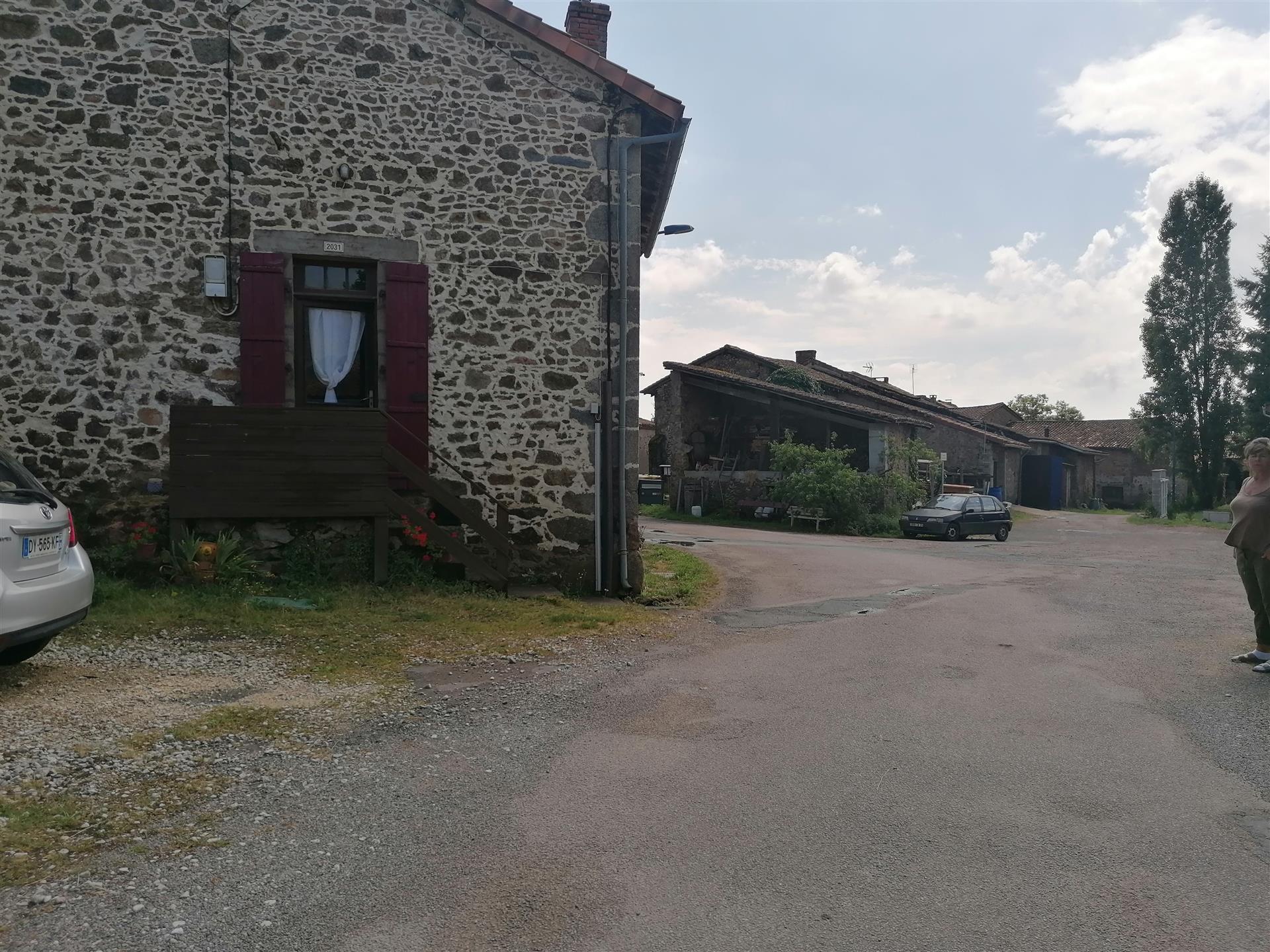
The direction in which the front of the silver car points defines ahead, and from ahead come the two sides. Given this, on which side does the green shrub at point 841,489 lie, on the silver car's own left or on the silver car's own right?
on the silver car's own right

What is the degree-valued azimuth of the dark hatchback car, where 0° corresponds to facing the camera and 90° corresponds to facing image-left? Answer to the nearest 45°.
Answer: approximately 45°

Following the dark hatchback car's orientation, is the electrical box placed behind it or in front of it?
in front

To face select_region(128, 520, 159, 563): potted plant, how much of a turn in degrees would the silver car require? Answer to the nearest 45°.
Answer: approximately 45° to its right

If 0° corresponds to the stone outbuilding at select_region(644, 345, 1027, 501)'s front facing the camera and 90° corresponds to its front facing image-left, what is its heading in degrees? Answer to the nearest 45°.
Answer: approximately 0°

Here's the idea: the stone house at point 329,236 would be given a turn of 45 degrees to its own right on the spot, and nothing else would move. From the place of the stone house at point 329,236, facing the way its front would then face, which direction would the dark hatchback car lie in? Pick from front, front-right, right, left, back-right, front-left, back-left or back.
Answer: back

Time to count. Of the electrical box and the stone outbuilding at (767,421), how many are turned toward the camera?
2

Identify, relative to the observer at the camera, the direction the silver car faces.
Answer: facing away from the viewer and to the left of the viewer

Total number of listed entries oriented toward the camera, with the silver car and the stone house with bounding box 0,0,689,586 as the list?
1

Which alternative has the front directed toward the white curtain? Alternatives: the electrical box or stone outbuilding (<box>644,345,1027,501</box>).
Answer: the stone outbuilding

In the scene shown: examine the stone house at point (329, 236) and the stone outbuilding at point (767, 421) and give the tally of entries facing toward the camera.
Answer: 2

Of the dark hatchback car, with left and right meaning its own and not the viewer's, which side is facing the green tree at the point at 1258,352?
back

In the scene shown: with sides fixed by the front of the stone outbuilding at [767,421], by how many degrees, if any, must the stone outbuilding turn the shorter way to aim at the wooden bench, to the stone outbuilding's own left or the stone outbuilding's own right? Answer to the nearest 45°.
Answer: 0° — it already faces it
